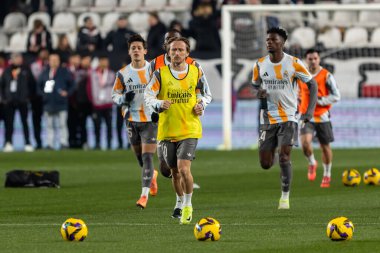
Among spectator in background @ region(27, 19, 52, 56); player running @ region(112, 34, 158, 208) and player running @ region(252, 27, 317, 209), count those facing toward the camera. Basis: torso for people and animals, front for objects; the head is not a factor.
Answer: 3

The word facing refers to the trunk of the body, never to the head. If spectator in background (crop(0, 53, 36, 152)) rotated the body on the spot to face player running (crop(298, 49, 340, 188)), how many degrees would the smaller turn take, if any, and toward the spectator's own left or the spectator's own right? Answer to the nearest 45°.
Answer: approximately 45° to the spectator's own left

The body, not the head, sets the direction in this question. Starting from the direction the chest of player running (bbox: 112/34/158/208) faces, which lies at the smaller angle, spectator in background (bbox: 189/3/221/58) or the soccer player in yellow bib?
the soccer player in yellow bib

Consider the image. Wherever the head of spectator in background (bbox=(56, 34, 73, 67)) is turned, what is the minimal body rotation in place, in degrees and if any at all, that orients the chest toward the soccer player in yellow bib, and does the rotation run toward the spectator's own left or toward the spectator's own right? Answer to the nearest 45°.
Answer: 0° — they already face them

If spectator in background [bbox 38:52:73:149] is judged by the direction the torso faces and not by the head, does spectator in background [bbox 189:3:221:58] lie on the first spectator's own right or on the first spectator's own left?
on the first spectator's own left

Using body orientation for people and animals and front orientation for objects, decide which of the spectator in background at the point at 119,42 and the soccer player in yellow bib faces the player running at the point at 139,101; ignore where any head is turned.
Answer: the spectator in background
